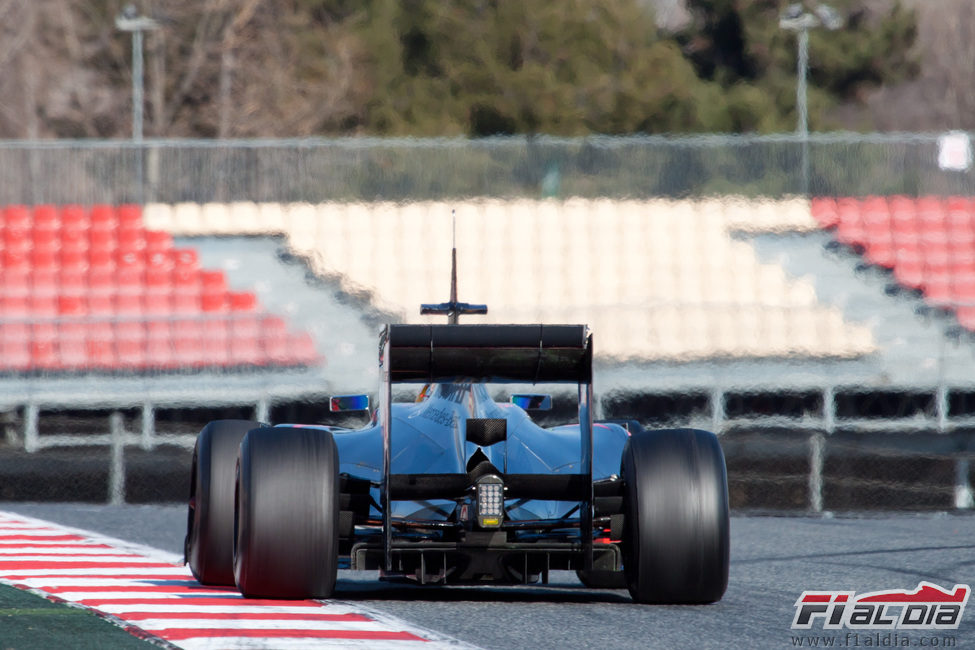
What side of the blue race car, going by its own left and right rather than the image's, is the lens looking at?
back

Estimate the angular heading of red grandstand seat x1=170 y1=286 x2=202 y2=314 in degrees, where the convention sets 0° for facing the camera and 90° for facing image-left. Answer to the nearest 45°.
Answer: approximately 0°

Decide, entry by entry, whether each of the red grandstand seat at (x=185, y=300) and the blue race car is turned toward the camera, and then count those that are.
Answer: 1

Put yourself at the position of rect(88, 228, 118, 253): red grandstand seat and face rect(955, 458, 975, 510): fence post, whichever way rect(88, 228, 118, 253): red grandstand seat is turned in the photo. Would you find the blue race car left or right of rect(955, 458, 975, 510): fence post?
right

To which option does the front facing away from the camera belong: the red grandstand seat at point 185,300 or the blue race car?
the blue race car

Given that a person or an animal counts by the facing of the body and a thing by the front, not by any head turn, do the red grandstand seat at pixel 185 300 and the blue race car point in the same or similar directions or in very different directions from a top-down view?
very different directions

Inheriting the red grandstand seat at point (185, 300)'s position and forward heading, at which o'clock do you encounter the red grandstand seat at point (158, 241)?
the red grandstand seat at point (158, 241) is roughly at 5 o'clock from the red grandstand seat at point (185, 300).

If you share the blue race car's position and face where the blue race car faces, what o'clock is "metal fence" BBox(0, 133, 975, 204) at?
The metal fence is roughly at 12 o'clock from the blue race car.

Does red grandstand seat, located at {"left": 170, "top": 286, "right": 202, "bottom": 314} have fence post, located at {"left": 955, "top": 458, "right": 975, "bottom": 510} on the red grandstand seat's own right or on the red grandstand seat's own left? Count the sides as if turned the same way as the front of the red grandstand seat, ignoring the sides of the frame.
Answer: on the red grandstand seat's own left
